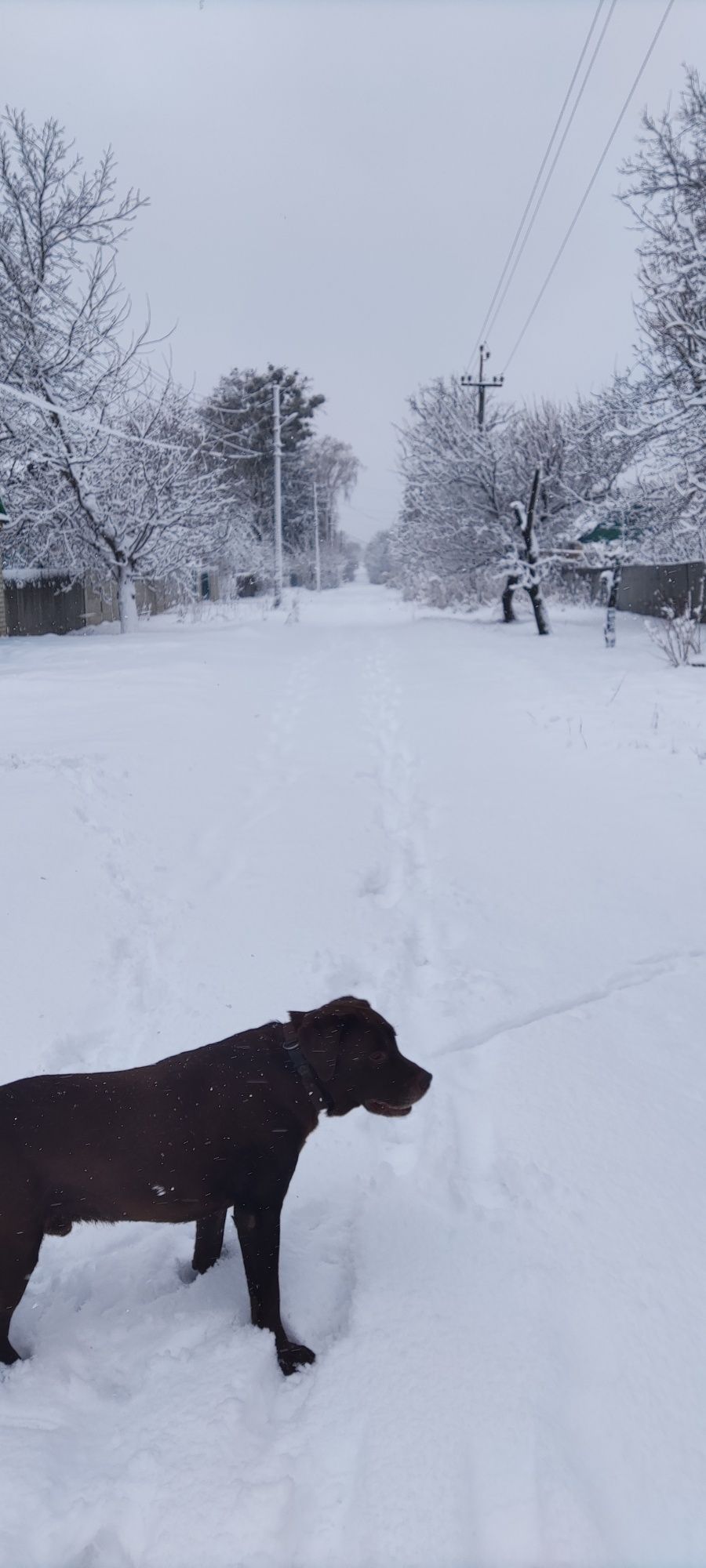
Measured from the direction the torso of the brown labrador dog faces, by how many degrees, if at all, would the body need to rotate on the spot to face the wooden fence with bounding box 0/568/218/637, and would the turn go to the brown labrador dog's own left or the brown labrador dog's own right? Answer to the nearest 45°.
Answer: approximately 90° to the brown labrador dog's own left

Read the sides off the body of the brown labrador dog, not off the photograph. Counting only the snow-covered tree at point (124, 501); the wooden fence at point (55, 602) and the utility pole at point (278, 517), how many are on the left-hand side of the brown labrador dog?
3

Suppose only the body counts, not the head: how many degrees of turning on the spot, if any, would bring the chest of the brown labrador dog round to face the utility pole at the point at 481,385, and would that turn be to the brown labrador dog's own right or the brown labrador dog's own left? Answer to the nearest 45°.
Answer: approximately 90° to the brown labrador dog's own left

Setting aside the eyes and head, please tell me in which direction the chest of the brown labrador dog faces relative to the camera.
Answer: to the viewer's right

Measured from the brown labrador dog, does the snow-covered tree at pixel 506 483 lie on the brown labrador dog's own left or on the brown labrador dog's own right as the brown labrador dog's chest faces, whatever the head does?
on the brown labrador dog's own left

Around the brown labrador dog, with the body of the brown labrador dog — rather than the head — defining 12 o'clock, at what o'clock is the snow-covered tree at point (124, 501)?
The snow-covered tree is roughly at 9 o'clock from the brown labrador dog.

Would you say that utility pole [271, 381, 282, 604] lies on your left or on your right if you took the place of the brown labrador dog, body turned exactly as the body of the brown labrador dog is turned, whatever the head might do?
on your left
